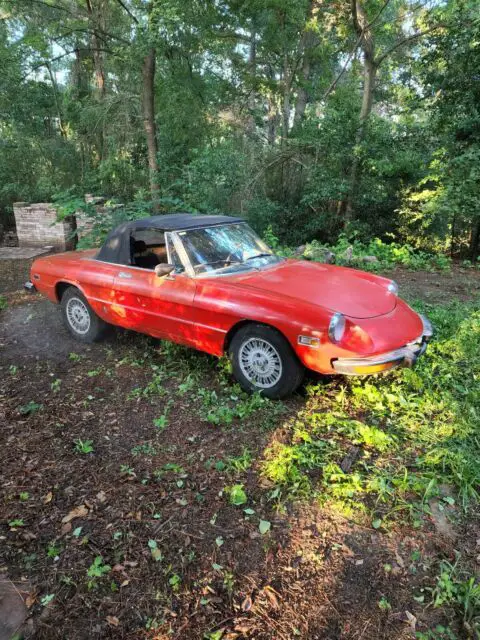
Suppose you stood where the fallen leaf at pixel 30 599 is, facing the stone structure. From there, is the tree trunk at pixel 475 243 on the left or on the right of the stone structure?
right

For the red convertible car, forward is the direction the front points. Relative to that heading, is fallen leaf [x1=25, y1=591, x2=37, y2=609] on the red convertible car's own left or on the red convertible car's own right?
on the red convertible car's own right

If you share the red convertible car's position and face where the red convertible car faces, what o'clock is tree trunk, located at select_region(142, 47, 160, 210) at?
The tree trunk is roughly at 7 o'clock from the red convertible car.

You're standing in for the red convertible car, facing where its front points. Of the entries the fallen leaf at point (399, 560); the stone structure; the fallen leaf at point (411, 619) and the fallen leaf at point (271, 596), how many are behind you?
1

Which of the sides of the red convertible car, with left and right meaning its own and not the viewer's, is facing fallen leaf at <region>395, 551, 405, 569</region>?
front

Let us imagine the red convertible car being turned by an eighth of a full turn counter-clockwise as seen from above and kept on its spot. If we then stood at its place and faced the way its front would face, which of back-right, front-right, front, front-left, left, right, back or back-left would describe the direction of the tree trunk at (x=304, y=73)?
left

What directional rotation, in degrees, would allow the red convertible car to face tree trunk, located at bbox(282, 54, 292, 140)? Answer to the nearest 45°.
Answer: approximately 135° to its left

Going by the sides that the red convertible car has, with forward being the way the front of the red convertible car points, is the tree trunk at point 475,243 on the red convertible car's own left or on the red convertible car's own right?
on the red convertible car's own left

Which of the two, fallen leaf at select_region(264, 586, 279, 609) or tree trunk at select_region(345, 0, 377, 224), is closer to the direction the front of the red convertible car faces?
the fallen leaf

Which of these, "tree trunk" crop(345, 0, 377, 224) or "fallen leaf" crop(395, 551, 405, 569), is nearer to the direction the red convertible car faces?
the fallen leaf

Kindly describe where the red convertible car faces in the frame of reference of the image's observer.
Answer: facing the viewer and to the right of the viewer

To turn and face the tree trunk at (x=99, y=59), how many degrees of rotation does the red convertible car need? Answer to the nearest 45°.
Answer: approximately 135° to its left

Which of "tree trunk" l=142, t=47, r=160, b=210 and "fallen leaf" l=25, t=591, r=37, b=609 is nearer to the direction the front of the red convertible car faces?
the fallen leaf

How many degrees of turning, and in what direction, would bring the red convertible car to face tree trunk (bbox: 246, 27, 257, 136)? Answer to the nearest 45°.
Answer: approximately 135° to its left

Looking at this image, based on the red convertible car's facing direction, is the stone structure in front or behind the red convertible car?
behind

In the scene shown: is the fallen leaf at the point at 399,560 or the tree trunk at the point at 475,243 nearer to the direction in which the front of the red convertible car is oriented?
the fallen leaf
